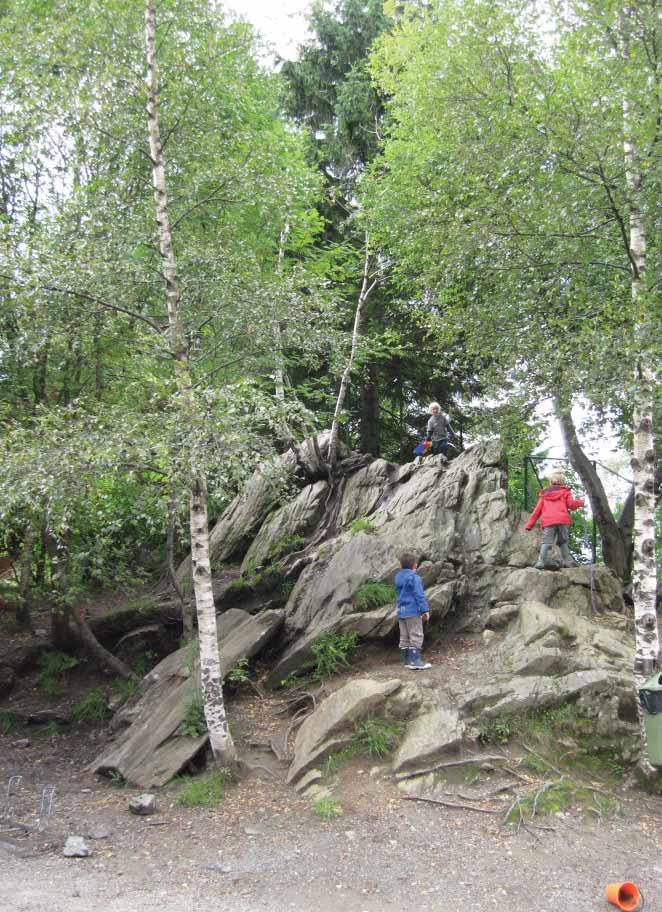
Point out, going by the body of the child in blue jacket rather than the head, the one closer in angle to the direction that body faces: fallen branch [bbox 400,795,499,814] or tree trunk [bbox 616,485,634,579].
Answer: the tree trunk

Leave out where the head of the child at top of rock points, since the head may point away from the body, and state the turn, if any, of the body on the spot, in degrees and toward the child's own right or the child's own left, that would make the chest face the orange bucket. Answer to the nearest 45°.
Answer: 0° — they already face it

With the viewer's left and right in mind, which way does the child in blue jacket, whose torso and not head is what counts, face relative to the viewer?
facing away from the viewer and to the right of the viewer

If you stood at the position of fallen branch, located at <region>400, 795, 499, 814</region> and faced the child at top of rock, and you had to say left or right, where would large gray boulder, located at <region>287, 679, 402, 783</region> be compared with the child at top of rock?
left

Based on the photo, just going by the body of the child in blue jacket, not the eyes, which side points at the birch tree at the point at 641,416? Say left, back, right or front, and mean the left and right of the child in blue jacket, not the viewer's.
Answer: right

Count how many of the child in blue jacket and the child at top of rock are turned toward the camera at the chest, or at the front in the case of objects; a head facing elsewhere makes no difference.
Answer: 1

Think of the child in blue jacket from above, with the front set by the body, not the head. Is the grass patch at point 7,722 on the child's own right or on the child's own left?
on the child's own left

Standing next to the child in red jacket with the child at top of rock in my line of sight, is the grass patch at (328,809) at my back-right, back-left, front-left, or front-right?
back-left

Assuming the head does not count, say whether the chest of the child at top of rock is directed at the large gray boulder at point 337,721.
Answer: yes

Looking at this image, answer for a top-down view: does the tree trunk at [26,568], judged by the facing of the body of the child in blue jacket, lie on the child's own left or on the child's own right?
on the child's own left

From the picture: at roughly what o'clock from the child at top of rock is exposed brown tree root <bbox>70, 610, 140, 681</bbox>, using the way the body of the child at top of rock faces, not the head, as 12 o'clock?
The exposed brown tree root is roughly at 2 o'clock from the child at top of rock.
